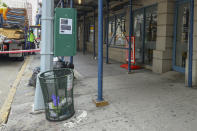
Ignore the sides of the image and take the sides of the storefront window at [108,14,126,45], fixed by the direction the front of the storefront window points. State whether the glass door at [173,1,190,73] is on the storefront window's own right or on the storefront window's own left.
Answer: on the storefront window's own left

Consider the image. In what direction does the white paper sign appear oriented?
toward the camera

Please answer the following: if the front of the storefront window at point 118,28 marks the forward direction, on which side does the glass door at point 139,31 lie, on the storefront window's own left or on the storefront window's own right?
on the storefront window's own left

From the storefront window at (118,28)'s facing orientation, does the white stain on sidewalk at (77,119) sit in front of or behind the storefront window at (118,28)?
in front

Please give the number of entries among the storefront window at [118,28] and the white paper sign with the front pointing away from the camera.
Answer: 0

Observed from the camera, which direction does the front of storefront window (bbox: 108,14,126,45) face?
facing the viewer and to the left of the viewer

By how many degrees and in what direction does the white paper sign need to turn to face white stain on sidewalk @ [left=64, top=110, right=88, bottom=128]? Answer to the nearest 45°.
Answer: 0° — it already faces it

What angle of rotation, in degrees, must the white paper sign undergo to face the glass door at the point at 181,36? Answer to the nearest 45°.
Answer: approximately 135° to its left
